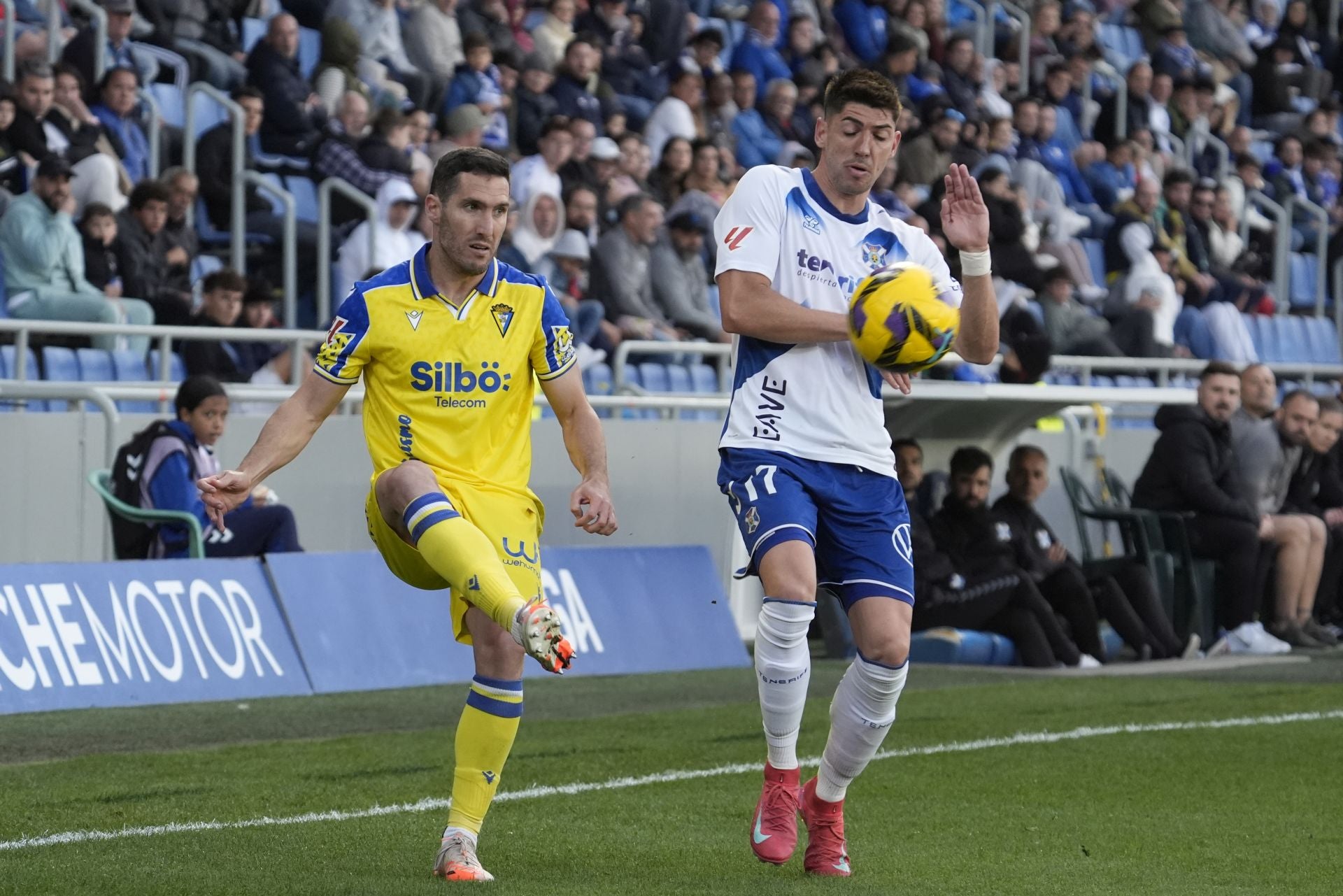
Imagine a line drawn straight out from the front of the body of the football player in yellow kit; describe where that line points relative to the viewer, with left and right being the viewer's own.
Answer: facing the viewer

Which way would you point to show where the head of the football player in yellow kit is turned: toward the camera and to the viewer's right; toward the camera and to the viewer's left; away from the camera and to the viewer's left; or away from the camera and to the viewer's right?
toward the camera and to the viewer's right

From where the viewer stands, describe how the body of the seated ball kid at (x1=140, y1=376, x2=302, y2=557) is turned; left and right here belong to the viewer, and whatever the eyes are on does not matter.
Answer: facing to the right of the viewer

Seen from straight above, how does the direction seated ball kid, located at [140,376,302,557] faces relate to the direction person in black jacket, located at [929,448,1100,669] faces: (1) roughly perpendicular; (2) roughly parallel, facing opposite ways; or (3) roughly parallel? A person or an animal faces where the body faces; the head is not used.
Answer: roughly perpendicular

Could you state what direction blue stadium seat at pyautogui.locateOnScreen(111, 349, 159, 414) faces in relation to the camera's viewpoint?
facing the viewer and to the right of the viewer

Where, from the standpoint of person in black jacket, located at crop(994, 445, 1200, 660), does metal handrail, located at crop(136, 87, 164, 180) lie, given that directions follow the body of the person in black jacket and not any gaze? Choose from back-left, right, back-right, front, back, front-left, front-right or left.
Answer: back-right

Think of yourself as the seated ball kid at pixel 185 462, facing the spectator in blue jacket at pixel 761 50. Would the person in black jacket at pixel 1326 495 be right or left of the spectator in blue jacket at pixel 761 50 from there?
right

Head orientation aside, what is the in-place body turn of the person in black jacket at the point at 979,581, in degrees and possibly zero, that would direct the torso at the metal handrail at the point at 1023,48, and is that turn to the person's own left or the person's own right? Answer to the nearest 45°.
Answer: approximately 135° to the person's own left

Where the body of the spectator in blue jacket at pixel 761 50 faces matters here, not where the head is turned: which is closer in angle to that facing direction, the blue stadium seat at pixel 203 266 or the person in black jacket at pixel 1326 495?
the person in black jacket

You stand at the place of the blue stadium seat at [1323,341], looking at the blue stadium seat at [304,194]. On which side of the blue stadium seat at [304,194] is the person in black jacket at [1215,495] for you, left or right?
left

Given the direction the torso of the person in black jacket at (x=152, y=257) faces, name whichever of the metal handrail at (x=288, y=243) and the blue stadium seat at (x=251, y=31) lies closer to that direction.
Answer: the metal handrail

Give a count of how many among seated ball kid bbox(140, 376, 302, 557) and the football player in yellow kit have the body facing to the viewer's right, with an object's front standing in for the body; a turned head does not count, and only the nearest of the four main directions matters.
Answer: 1

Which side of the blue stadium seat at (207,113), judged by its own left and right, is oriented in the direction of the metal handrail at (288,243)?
front
